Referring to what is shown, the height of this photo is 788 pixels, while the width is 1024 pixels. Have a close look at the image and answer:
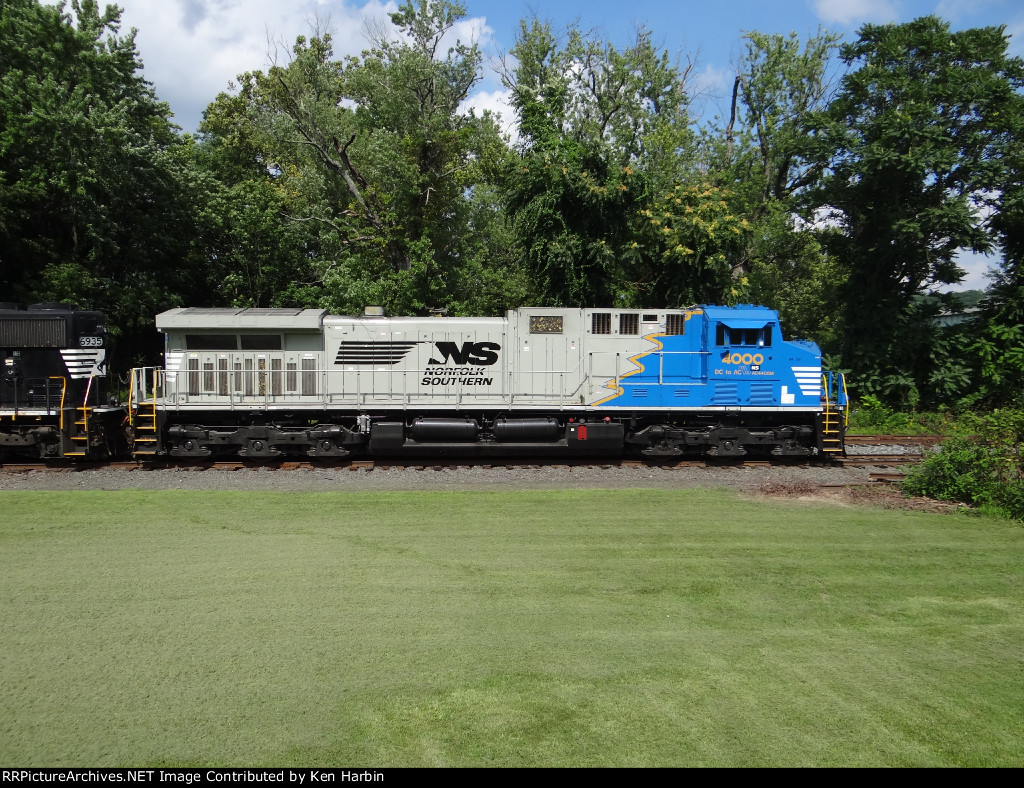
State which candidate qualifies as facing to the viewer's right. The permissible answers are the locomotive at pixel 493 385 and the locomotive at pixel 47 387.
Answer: the locomotive at pixel 493 385

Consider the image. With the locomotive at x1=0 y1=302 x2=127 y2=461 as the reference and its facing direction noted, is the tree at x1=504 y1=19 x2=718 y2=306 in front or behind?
behind

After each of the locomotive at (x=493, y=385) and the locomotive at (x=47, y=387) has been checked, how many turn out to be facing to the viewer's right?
1

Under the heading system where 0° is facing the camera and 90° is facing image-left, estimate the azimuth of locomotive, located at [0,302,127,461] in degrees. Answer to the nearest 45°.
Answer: approximately 90°

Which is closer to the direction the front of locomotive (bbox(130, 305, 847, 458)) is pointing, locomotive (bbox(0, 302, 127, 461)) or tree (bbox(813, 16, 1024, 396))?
the tree

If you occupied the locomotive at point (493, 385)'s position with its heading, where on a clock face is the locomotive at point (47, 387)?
the locomotive at point (47, 387) is roughly at 6 o'clock from the locomotive at point (493, 385).

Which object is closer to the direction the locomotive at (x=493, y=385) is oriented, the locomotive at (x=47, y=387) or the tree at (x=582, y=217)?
the tree

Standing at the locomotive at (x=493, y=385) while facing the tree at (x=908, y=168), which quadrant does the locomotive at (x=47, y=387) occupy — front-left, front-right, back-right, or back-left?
back-left

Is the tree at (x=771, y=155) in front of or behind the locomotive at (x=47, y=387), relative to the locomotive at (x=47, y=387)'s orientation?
behind

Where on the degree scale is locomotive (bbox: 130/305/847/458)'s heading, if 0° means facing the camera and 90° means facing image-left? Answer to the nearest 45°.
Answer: approximately 270°
